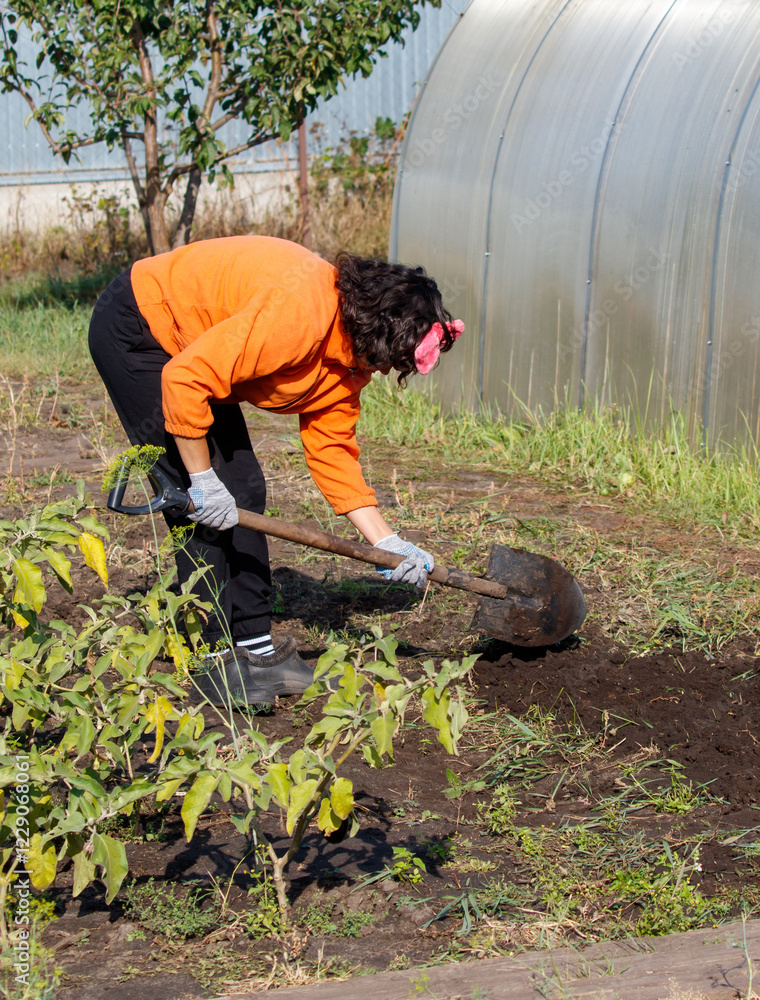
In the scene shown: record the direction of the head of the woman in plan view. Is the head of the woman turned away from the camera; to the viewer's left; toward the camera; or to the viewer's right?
to the viewer's right

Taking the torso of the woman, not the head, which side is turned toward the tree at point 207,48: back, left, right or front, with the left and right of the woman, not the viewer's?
left

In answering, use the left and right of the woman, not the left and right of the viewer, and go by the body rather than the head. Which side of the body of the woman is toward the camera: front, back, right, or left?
right

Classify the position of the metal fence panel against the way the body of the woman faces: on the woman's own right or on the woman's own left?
on the woman's own left
